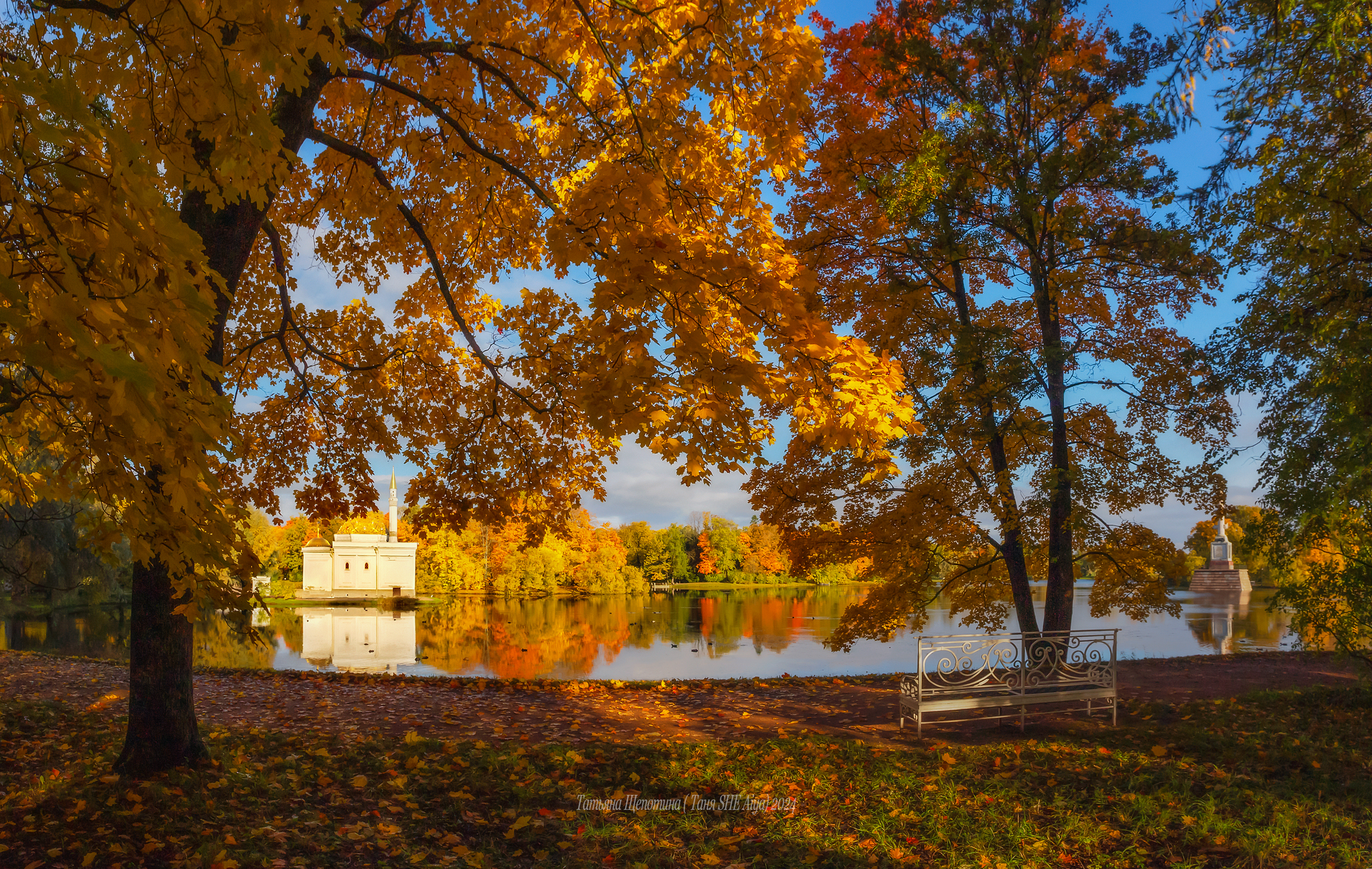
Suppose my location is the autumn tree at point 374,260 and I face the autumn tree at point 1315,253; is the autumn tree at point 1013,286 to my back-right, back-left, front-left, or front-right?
front-left

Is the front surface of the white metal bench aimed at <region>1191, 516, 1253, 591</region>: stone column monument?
no

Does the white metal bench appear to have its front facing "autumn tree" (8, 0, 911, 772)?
no
